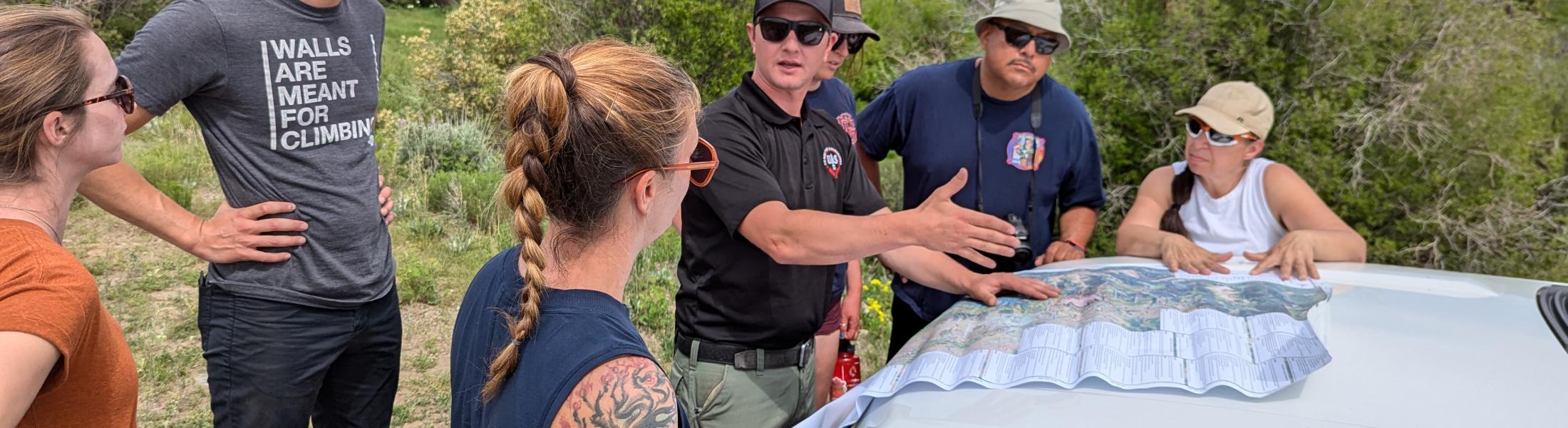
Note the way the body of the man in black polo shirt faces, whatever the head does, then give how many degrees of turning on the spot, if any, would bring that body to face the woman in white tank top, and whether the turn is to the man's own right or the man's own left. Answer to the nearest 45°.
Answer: approximately 90° to the man's own left

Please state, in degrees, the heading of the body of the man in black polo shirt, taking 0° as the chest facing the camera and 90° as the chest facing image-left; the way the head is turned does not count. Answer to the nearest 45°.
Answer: approximately 315°

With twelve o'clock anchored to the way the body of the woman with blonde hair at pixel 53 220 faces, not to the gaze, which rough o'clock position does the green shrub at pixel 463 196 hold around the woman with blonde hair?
The green shrub is roughly at 10 o'clock from the woman with blonde hair.

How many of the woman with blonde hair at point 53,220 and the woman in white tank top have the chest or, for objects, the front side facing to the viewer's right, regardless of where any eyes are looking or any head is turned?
1

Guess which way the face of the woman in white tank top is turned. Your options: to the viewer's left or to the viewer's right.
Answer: to the viewer's left

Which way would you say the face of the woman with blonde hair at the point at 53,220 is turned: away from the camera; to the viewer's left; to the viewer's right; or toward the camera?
to the viewer's right

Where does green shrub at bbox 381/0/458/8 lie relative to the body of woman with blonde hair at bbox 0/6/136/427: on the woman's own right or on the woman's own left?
on the woman's own left

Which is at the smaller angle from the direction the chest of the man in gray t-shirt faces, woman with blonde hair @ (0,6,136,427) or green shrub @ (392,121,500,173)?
the woman with blonde hair

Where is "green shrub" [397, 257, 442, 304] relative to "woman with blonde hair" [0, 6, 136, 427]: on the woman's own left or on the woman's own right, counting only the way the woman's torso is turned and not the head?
on the woman's own left

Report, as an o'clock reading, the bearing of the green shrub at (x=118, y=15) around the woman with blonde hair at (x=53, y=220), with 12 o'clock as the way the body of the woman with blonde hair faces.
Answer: The green shrub is roughly at 9 o'clock from the woman with blonde hair.

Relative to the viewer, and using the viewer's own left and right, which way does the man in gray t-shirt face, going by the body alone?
facing the viewer and to the right of the viewer

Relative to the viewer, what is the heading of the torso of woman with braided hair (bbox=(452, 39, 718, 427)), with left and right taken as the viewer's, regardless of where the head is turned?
facing away from the viewer and to the right of the viewer

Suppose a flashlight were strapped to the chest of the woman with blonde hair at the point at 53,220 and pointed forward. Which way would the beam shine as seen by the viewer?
to the viewer's right

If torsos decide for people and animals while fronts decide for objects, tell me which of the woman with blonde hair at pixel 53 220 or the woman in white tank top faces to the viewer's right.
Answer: the woman with blonde hair

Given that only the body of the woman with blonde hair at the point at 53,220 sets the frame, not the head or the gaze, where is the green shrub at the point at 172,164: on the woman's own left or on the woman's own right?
on the woman's own left
